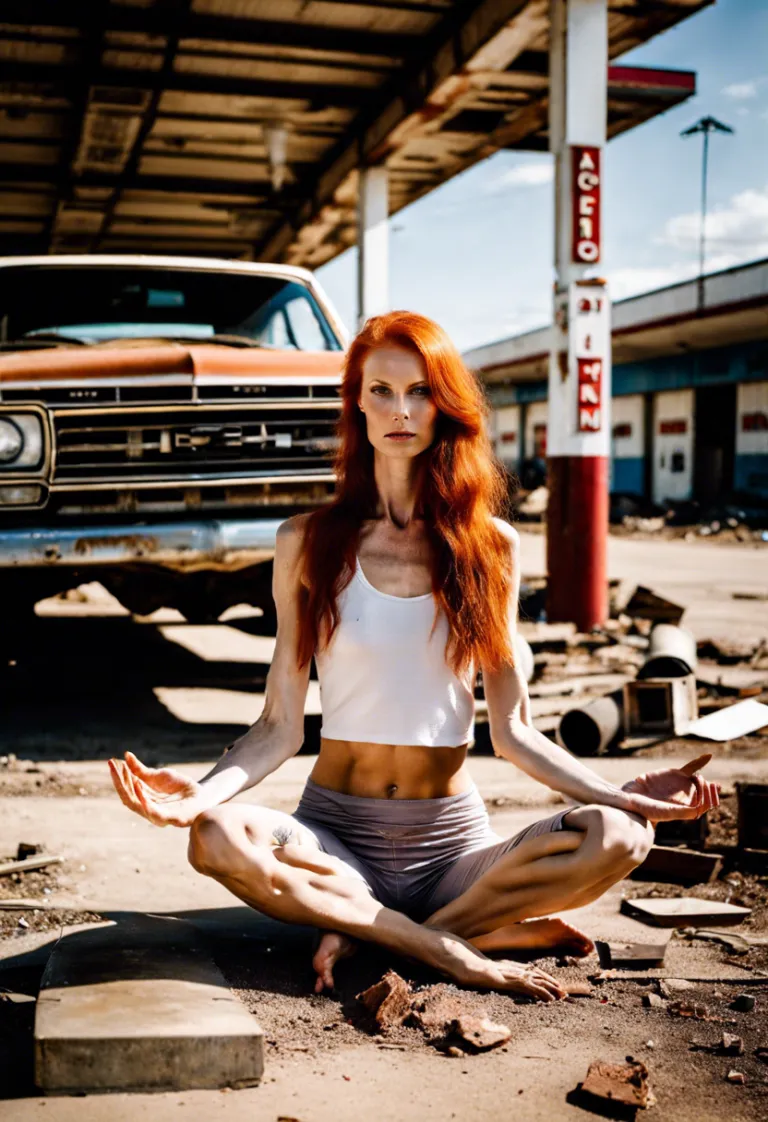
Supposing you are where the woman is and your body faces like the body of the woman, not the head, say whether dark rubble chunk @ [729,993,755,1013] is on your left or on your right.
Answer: on your left

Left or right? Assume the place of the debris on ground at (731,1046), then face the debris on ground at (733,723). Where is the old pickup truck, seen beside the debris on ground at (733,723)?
left

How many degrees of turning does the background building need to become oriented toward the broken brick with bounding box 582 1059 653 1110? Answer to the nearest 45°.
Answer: approximately 45° to its left

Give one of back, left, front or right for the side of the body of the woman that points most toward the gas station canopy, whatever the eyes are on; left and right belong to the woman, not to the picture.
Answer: back

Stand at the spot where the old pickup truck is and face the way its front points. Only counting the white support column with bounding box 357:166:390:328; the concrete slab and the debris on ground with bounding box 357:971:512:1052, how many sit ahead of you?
2

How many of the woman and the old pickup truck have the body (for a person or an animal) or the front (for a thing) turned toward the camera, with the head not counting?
2

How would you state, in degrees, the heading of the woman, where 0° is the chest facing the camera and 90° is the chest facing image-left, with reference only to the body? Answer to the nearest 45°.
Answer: approximately 0°

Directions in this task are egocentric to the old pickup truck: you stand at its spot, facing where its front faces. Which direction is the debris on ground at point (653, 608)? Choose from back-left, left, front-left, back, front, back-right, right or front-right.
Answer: back-left

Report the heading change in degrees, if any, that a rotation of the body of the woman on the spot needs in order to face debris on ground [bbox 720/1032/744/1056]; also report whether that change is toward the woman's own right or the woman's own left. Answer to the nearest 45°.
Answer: approximately 45° to the woman's own left
